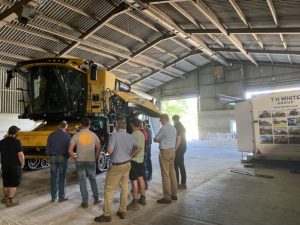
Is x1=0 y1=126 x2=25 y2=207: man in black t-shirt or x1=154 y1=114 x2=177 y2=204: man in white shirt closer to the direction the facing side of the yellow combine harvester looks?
the man in black t-shirt

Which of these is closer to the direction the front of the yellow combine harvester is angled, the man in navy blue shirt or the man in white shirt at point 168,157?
the man in navy blue shirt

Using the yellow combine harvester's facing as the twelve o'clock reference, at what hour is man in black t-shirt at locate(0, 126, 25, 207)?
The man in black t-shirt is roughly at 11 o'clock from the yellow combine harvester.

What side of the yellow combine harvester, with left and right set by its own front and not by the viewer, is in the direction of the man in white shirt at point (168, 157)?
left

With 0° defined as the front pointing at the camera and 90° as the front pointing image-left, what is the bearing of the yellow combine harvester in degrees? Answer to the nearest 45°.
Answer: approximately 45°

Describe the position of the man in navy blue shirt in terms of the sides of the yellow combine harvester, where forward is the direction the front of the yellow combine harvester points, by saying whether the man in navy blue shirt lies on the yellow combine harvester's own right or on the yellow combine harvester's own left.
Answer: on the yellow combine harvester's own left

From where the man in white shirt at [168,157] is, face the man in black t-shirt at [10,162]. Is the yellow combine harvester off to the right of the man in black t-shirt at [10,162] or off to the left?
right

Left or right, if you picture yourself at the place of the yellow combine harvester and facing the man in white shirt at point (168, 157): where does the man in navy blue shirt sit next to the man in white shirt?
right
